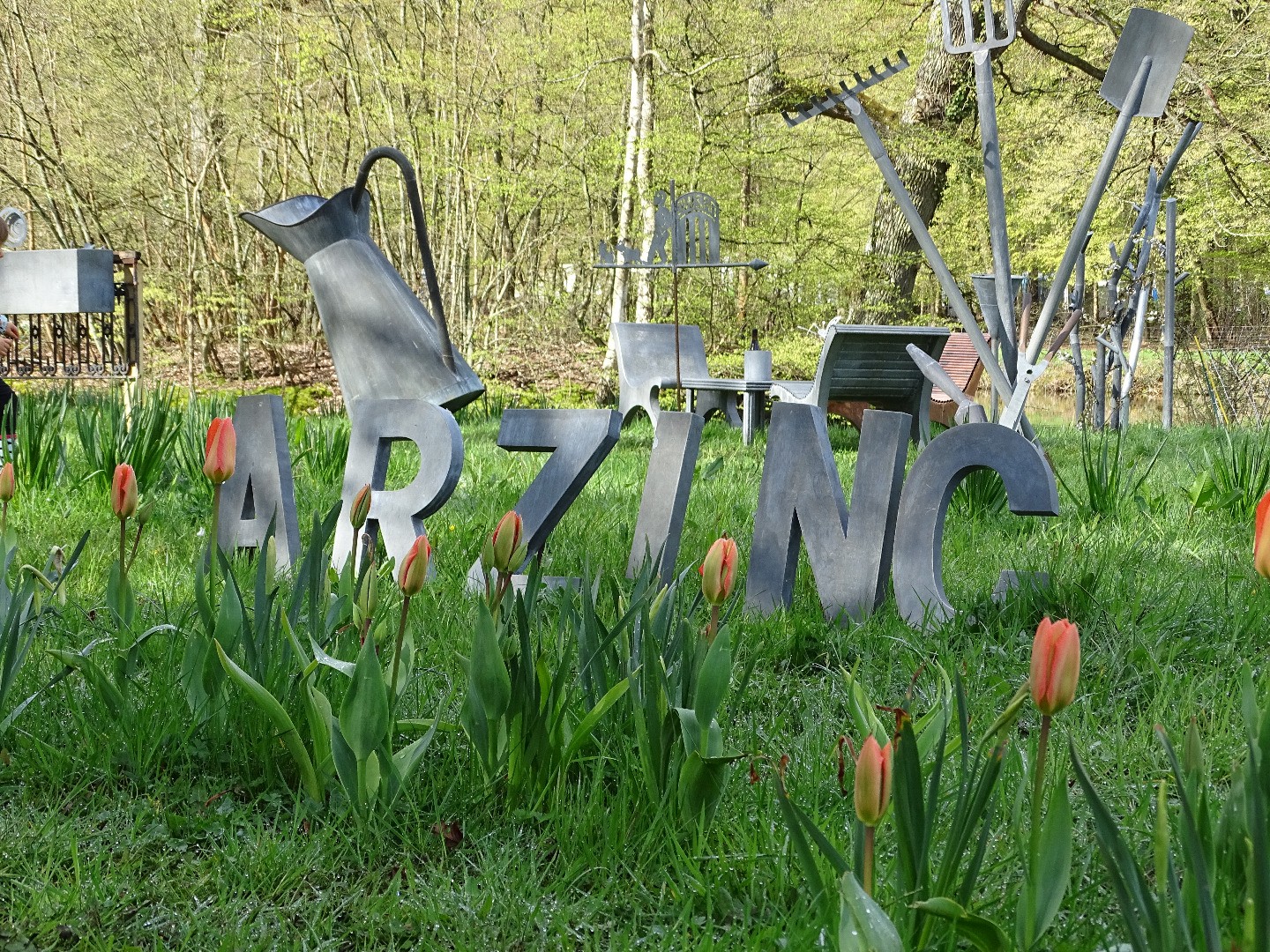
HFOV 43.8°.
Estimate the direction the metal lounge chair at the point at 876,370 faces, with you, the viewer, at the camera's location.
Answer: facing away from the viewer and to the left of the viewer

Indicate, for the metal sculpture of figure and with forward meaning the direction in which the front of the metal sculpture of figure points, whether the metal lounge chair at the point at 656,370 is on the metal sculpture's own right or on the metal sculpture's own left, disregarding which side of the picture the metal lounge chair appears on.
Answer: on the metal sculpture's own left

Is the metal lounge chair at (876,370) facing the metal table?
yes

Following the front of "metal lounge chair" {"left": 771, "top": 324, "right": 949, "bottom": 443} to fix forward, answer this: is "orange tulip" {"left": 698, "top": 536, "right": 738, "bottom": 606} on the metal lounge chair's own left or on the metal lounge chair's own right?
on the metal lounge chair's own left

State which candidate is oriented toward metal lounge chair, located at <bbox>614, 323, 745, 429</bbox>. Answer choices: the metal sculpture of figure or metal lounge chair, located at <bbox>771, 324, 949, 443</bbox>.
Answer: metal lounge chair, located at <bbox>771, 324, 949, 443</bbox>

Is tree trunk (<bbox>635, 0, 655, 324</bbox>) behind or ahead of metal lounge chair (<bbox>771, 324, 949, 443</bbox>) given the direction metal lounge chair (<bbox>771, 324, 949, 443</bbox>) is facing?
ahead

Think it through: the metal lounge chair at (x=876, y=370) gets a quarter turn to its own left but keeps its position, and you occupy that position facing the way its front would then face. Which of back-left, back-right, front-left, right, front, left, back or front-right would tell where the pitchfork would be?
front-left
